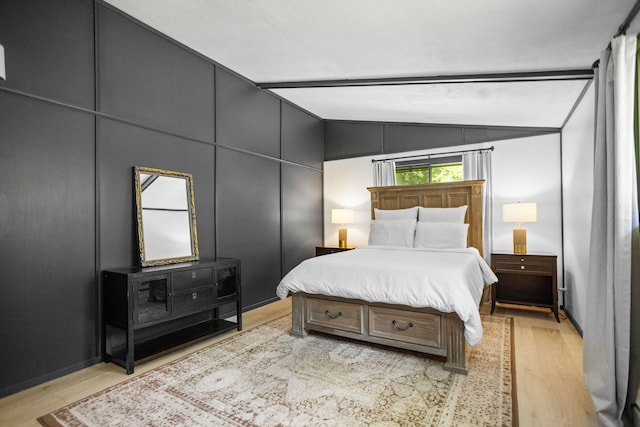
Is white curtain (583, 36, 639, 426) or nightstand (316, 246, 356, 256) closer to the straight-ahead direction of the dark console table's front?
the white curtain

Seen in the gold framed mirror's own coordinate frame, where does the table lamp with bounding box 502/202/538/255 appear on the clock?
The table lamp is roughly at 11 o'clock from the gold framed mirror.

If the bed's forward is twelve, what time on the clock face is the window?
The window is roughly at 5 o'clock from the bed.

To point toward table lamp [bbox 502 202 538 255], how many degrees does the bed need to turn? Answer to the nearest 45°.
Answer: approximately 180°

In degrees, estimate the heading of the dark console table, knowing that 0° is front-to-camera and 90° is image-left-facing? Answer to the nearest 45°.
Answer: approximately 315°

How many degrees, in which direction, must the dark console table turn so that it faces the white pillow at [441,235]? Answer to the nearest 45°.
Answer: approximately 45° to its left

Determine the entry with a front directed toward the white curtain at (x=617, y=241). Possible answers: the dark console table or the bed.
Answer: the dark console table

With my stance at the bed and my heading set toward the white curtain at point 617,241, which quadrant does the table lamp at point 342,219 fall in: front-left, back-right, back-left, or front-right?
back-left

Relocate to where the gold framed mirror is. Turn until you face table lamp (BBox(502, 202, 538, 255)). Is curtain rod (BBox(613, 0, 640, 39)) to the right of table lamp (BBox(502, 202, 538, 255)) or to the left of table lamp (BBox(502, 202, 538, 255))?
right

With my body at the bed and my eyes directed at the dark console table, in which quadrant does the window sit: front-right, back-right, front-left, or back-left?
back-right

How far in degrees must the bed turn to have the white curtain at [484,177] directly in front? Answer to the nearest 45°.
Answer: approximately 180°
